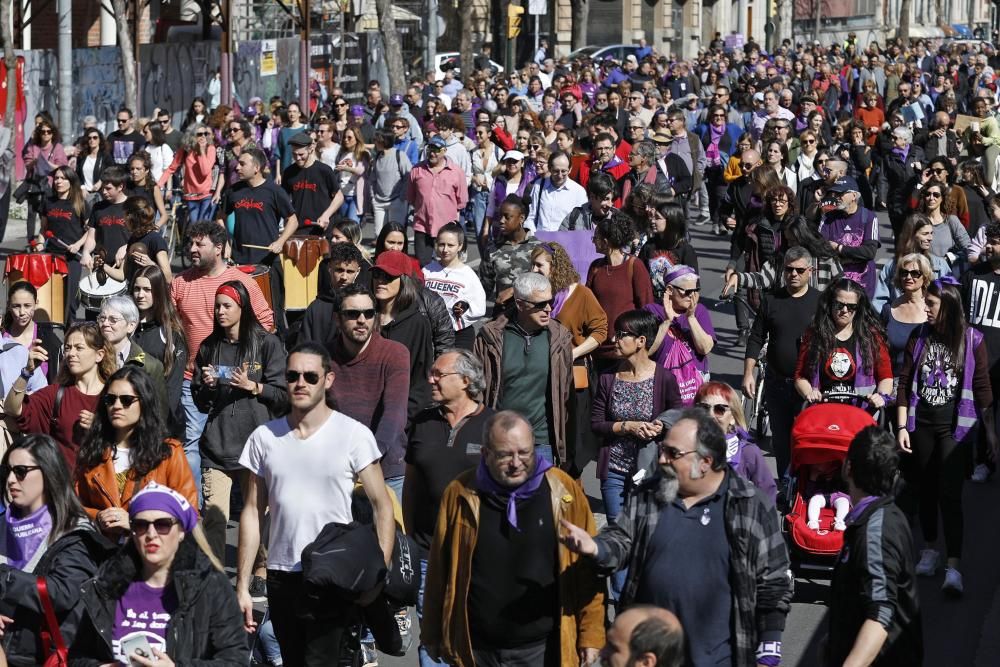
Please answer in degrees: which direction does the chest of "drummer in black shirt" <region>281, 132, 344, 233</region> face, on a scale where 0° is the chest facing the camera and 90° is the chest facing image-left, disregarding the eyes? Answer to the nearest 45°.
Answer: approximately 45°

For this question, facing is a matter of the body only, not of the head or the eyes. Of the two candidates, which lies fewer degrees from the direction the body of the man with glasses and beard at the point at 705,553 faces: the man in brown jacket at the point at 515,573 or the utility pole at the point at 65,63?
the man in brown jacket

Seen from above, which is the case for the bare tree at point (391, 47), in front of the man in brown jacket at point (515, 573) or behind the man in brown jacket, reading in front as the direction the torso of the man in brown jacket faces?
behind

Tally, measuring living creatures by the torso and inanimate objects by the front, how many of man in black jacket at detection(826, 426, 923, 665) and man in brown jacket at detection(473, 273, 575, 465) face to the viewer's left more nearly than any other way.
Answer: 1

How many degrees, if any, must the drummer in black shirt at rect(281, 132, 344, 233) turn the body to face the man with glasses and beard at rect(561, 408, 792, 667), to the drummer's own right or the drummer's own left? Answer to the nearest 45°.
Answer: approximately 45° to the drummer's own left

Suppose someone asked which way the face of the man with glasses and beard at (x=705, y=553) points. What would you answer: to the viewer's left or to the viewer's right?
to the viewer's left

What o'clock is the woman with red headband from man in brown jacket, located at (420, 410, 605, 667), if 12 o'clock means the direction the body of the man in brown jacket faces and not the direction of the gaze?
The woman with red headband is roughly at 5 o'clock from the man in brown jacket.

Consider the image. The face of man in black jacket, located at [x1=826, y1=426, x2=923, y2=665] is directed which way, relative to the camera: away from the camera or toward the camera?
away from the camera

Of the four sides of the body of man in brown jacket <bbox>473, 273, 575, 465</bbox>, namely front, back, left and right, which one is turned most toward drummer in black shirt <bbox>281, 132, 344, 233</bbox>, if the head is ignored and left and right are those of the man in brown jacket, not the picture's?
back

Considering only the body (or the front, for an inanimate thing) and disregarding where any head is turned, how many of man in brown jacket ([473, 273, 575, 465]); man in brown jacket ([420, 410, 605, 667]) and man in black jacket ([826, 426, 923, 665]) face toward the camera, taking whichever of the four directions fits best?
2

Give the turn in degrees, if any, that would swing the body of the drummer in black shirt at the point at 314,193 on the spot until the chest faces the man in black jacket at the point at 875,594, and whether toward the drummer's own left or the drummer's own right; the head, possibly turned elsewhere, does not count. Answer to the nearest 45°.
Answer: approximately 45° to the drummer's own left

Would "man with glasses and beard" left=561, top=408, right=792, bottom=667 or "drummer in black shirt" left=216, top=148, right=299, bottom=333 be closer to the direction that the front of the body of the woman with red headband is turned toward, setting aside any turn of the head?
the man with glasses and beard
